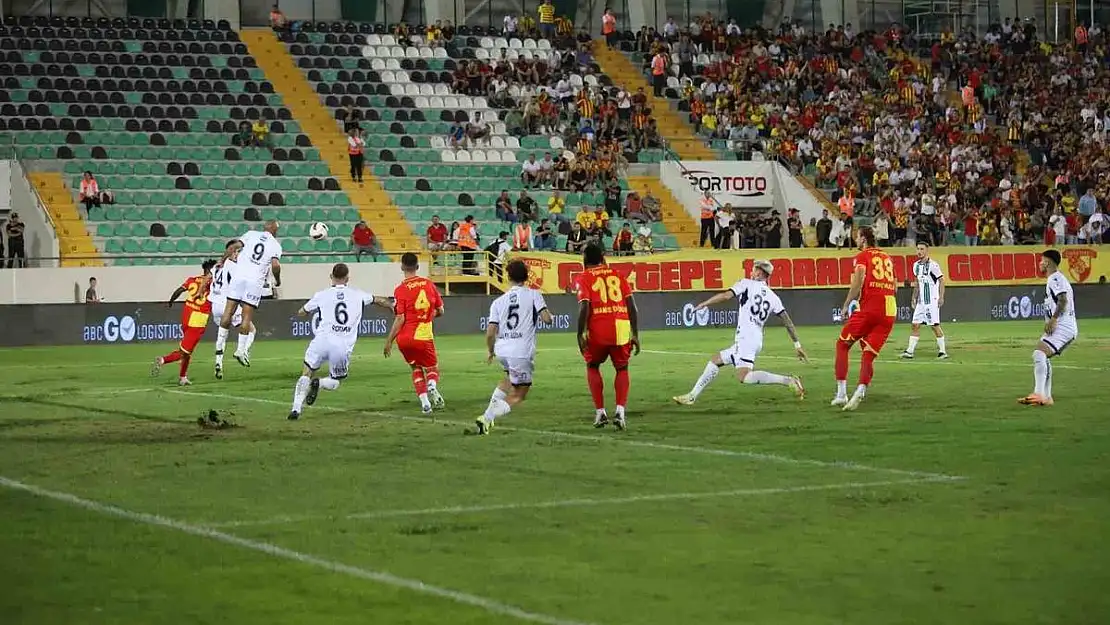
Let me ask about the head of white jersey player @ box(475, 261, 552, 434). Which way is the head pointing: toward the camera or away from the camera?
away from the camera

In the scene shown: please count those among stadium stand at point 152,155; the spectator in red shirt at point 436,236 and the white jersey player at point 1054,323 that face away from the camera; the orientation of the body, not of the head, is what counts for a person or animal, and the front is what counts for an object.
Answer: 0

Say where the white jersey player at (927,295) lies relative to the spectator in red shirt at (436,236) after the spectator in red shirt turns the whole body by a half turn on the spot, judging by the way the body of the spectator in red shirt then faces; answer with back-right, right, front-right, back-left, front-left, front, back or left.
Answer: back-right

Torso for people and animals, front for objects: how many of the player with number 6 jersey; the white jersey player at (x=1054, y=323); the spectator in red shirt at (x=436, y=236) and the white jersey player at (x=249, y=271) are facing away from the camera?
2

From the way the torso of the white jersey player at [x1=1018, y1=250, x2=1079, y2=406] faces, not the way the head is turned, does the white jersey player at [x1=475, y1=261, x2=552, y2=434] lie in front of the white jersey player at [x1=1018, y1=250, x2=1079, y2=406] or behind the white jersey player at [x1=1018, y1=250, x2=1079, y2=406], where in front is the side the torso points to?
in front

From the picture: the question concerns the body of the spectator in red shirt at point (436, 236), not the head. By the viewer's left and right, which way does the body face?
facing the viewer

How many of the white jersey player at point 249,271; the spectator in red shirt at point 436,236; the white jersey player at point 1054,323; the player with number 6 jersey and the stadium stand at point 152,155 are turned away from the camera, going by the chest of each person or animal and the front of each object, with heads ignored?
2

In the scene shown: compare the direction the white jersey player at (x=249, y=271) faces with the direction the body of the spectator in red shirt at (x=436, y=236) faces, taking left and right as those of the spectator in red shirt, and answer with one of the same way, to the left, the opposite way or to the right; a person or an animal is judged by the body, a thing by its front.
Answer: the opposite way

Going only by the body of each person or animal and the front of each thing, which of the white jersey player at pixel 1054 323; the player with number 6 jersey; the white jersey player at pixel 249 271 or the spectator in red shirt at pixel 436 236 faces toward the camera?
the spectator in red shirt

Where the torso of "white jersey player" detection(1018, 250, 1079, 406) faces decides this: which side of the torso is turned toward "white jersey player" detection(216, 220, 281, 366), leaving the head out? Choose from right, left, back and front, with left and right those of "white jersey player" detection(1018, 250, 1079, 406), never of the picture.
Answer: front

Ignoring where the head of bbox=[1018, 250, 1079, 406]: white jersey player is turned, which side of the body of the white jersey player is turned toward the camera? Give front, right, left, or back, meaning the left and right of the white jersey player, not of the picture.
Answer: left

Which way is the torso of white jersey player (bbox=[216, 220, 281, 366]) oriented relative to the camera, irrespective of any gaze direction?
away from the camera

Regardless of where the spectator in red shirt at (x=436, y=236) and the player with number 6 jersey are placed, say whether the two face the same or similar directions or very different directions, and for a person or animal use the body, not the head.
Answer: very different directions

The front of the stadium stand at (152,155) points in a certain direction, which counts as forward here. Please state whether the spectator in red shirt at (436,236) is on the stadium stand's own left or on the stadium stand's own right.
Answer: on the stadium stand's own left

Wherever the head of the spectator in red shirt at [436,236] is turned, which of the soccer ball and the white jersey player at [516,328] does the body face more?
the white jersey player

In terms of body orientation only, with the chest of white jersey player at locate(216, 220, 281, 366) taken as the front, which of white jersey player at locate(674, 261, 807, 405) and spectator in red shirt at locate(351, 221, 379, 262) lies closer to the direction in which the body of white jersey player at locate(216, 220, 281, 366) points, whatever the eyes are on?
the spectator in red shirt

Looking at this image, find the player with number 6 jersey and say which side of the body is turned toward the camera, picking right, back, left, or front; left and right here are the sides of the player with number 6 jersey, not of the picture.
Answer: back
